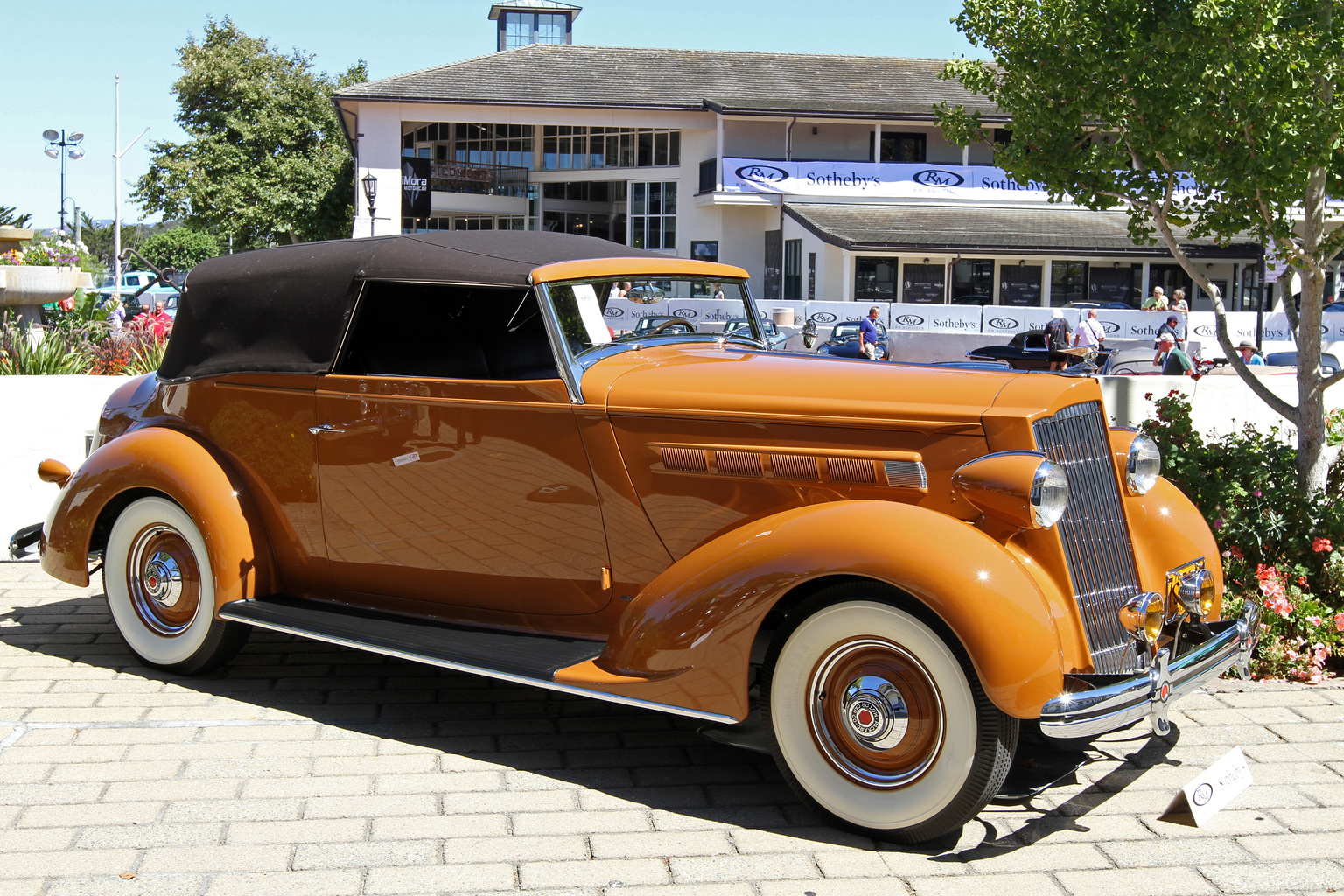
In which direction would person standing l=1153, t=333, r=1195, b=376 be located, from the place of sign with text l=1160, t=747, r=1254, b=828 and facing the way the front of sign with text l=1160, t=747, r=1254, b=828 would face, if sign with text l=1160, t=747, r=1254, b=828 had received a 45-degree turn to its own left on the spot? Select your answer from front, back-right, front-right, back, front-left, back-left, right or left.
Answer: left

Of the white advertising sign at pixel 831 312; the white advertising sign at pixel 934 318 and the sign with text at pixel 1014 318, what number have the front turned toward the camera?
3

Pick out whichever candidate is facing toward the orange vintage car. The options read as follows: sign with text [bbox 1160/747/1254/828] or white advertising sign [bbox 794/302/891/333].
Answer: the white advertising sign

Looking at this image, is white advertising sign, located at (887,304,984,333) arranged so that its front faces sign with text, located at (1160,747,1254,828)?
yes

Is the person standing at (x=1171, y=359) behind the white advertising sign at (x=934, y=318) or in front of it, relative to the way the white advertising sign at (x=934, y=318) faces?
in front

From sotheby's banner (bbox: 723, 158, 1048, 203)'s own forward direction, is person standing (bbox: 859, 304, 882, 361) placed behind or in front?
in front

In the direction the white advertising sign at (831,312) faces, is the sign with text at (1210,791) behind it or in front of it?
in front
